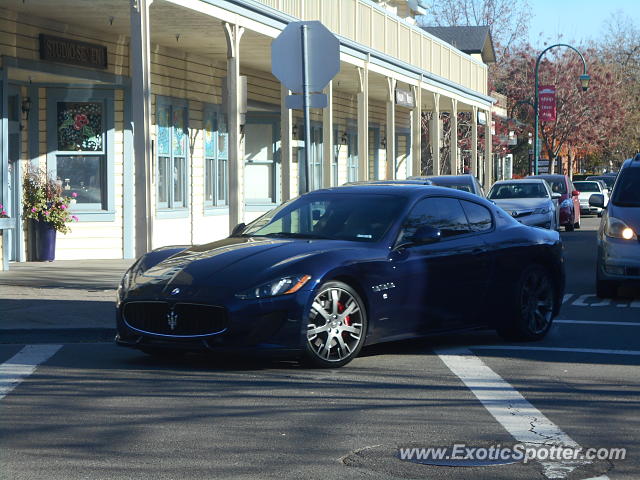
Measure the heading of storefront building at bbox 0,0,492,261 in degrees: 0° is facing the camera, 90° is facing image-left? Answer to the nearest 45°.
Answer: approximately 315°

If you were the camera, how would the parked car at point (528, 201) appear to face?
facing the viewer

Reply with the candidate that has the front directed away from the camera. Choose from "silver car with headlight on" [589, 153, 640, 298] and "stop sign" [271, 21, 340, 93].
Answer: the stop sign

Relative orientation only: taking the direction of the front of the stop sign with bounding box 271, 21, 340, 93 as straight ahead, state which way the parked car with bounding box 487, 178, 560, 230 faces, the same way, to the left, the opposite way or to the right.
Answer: the opposite way

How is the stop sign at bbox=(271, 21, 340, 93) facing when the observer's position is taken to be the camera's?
facing away from the viewer

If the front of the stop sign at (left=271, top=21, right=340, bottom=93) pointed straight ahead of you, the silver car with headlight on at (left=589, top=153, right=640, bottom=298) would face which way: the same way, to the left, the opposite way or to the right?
the opposite way

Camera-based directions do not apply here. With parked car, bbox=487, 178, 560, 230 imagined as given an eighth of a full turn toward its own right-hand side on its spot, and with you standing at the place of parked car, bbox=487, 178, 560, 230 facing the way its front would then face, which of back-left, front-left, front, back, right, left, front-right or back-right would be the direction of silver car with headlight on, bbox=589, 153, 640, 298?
front-left

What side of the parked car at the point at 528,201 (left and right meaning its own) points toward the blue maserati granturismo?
front

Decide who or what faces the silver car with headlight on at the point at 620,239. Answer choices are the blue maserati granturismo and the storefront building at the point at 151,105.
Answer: the storefront building

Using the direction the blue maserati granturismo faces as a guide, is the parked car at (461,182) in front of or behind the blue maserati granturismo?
behind

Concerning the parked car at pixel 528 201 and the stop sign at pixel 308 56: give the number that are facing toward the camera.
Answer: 1

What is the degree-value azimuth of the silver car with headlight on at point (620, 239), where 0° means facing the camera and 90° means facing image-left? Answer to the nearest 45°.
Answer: approximately 0°

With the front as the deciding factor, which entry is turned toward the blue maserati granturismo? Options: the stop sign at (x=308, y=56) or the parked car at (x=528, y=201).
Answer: the parked car

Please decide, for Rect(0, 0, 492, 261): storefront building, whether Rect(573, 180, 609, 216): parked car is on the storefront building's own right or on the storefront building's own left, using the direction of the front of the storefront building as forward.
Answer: on the storefront building's own left

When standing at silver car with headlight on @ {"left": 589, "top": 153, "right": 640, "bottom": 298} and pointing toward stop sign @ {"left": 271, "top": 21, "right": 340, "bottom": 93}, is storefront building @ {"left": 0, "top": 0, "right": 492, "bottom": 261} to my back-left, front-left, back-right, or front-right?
front-right
